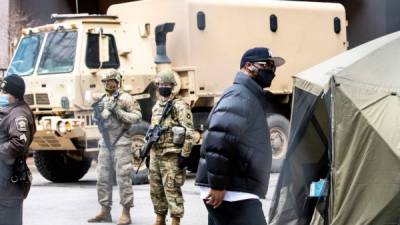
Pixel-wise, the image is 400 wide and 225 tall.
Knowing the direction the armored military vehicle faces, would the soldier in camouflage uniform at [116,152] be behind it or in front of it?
in front

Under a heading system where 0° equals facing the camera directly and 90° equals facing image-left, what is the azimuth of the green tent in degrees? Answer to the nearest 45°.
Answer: approximately 45°

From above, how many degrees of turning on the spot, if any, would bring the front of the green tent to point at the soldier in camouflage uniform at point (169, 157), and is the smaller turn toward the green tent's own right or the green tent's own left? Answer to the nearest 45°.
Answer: approximately 90° to the green tent's own right

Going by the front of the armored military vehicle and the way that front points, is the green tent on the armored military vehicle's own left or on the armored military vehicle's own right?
on the armored military vehicle's own left

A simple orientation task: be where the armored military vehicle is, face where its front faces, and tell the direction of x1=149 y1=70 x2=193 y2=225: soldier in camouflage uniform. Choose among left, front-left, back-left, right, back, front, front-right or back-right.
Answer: front-left

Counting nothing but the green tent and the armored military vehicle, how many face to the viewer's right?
0

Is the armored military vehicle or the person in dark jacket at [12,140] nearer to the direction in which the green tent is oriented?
the person in dark jacket
